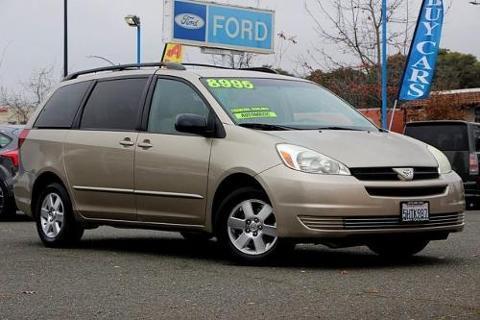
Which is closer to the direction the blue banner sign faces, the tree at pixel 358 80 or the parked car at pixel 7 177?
the parked car

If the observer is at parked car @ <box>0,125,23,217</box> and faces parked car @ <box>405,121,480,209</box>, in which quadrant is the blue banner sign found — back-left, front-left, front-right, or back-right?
front-left

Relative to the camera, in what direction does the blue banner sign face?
facing the viewer

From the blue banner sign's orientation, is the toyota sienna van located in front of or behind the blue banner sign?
in front

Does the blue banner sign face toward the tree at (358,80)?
no

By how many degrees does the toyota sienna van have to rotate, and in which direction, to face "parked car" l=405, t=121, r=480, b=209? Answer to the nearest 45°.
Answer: approximately 90° to its left

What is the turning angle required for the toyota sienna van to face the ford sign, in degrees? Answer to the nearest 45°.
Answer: approximately 135° to its left

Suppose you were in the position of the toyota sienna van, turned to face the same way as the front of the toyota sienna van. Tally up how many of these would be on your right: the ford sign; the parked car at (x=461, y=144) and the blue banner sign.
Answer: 0

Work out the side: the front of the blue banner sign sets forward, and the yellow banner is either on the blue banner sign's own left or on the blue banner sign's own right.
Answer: on the blue banner sign's own right

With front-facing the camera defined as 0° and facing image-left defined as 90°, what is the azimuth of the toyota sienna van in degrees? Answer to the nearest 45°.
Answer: approximately 315°

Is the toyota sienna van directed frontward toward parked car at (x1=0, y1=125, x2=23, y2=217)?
no

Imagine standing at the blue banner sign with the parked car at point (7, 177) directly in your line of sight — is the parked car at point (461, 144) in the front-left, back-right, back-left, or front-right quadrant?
front-left

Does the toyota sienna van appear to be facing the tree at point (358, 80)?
no
